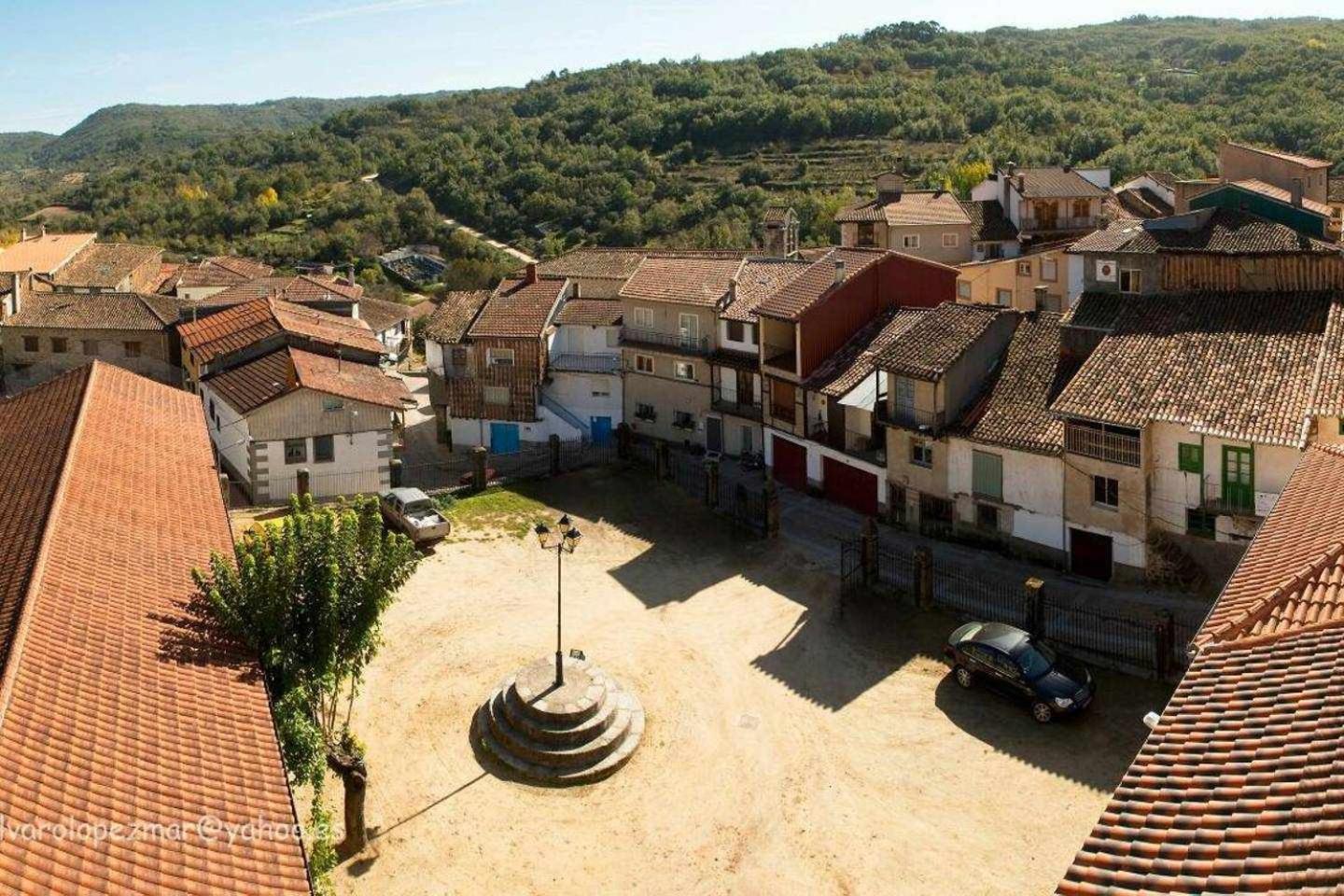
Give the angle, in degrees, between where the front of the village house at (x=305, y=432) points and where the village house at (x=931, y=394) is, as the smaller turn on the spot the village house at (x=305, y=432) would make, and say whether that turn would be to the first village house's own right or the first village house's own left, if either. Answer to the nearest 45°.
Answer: approximately 45° to the first village house's own left

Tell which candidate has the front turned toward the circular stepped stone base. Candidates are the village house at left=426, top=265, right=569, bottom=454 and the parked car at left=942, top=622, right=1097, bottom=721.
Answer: the village house

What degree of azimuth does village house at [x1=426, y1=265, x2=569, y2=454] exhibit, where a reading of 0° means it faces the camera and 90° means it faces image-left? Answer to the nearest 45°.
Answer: approximately 0°

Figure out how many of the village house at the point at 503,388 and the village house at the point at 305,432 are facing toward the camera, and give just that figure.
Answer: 2

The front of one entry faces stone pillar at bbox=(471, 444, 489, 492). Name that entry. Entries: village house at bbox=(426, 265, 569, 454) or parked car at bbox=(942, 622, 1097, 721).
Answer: the village house

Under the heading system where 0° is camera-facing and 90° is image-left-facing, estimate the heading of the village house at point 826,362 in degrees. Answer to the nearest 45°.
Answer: approximately 45°

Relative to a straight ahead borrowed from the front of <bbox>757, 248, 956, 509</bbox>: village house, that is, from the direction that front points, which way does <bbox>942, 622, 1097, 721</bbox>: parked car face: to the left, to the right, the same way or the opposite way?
to the left

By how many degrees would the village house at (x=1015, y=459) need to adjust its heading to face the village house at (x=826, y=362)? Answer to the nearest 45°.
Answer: approximately 90° to its right

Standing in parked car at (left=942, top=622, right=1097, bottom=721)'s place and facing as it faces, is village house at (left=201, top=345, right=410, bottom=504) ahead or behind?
behind

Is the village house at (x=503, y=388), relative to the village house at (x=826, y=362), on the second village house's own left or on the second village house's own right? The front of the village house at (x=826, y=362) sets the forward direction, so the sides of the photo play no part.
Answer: on the second village house's own right
